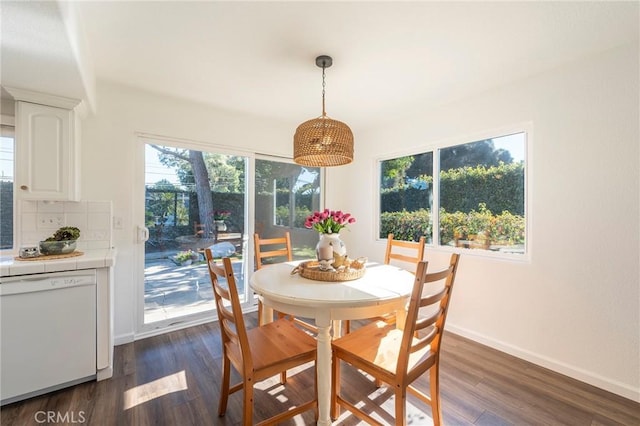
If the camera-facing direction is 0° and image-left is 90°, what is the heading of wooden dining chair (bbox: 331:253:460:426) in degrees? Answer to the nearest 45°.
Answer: approximately 135°

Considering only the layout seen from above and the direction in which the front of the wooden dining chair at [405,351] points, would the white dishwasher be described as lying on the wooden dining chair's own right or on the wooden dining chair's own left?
on the wooden dining chair's own left

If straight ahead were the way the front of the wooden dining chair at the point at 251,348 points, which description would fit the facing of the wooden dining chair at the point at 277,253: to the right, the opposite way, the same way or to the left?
to the right

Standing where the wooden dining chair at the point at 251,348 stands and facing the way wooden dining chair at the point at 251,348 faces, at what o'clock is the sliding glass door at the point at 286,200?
The sliding glass door is roughly at 11 o'clock from the wooden dining chair.

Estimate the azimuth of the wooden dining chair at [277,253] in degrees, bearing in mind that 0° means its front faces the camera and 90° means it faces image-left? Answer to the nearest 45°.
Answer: approximately 315°

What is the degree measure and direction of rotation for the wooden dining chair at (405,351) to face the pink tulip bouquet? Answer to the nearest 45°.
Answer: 0° — it already faces it

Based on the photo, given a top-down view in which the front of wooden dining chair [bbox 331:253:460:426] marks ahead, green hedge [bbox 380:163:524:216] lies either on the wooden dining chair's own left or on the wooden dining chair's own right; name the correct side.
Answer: on the wooden dining chair's own right

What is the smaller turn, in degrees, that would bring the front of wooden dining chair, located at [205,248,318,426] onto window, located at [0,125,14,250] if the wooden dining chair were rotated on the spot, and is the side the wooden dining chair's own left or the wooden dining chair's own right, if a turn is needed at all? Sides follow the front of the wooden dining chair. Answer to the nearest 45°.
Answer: approximately 90° to the wooden dining chair's own left

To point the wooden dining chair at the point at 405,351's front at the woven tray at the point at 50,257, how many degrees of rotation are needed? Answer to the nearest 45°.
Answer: approximately 45° to its left

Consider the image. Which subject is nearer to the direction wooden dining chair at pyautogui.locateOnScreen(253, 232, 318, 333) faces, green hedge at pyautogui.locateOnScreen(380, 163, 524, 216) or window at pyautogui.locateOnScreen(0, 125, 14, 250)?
the green hedge

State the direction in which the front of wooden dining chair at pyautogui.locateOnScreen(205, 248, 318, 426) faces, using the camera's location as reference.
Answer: facing away from the viewer and to the right of the viewer
